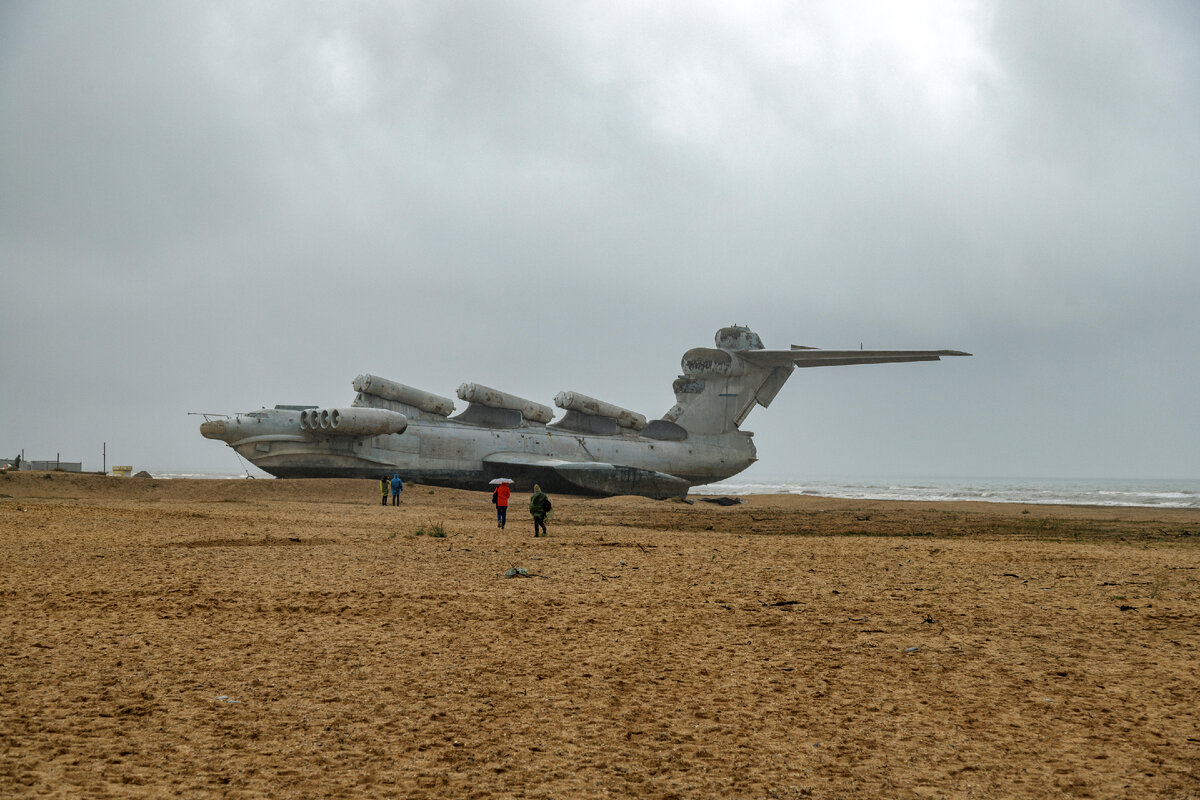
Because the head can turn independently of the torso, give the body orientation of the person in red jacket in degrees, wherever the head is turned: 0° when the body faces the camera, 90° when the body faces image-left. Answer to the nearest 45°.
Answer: approximately 180°
